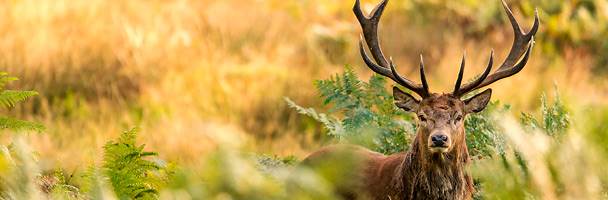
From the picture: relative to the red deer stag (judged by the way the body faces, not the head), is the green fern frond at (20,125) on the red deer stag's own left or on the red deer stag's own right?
on the red deer stag's own right

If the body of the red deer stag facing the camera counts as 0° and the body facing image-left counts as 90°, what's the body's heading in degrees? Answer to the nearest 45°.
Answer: approximately 315°

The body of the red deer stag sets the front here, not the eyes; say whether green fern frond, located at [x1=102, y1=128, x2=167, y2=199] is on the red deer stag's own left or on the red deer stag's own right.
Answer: on the red deer stag's own right
